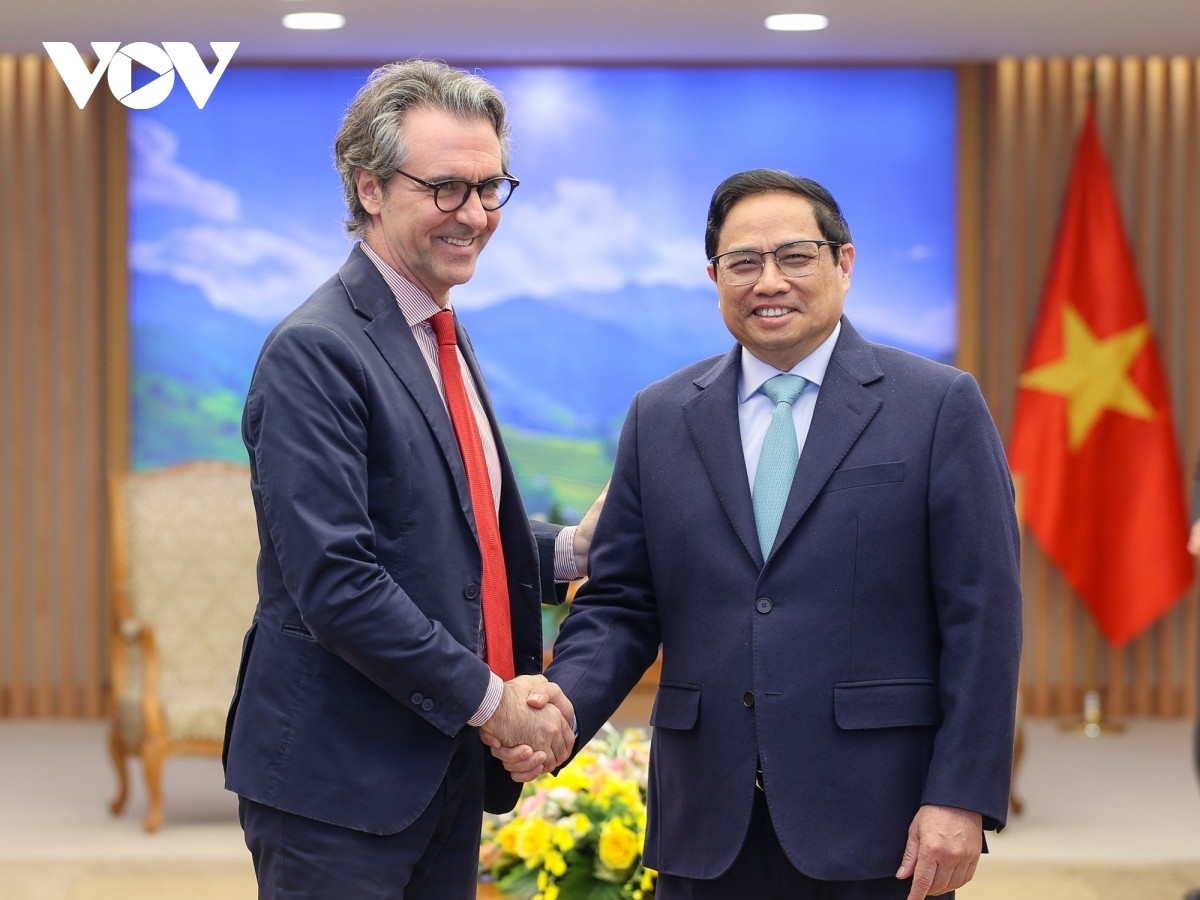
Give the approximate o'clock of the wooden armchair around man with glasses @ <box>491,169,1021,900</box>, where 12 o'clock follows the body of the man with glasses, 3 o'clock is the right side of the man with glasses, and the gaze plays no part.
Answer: The wooden armchair is roughly at 5 o'clock from the man with glasses.

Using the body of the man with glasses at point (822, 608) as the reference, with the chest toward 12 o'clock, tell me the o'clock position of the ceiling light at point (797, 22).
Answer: The ceiling light is roughly at 6 o'clock from the man with glasses.

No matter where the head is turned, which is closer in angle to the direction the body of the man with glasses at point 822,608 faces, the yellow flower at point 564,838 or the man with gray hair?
the man with gray hair

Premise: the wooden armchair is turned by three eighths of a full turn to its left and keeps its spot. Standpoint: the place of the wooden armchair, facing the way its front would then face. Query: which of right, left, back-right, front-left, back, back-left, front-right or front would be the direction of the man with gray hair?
back

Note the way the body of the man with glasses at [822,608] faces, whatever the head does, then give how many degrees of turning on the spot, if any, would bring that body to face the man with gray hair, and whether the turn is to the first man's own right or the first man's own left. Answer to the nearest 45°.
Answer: approximately 90° to the first man's own right

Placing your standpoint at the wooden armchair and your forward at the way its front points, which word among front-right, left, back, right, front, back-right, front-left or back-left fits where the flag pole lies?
front-left

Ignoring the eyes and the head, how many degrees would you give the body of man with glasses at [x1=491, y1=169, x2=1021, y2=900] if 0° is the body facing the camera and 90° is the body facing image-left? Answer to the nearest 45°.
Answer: approximately 0°

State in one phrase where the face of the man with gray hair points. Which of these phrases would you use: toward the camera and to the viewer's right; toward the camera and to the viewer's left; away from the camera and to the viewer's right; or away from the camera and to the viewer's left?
toward the camera and to the viewer's right

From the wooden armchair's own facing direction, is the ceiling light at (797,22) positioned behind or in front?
in front
